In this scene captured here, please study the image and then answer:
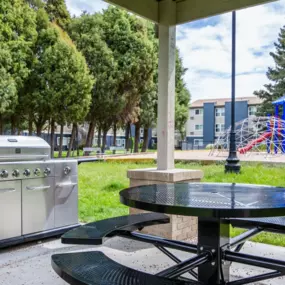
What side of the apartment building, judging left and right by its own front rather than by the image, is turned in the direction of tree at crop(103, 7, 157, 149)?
front

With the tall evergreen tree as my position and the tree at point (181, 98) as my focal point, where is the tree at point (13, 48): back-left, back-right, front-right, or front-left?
front-left

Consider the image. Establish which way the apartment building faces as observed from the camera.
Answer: facing the viewer

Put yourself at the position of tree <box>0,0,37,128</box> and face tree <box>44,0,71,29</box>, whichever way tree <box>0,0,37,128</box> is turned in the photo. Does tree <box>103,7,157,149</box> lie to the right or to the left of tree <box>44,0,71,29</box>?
right

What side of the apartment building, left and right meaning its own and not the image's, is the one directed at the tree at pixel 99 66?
front

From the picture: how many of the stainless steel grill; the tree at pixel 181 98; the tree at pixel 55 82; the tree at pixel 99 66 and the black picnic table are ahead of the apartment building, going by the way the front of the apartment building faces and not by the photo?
5

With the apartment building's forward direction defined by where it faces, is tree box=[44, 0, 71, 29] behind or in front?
in front

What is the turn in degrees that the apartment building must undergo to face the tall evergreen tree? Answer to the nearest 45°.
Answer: approximately 45° to its left

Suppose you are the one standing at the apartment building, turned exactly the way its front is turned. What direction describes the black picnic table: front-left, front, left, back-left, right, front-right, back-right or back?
front

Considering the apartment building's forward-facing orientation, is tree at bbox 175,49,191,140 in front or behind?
in front

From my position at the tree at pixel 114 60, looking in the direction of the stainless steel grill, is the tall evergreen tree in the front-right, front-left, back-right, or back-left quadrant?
back-left

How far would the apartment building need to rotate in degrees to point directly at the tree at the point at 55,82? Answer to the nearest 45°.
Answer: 0° — it already faces it
